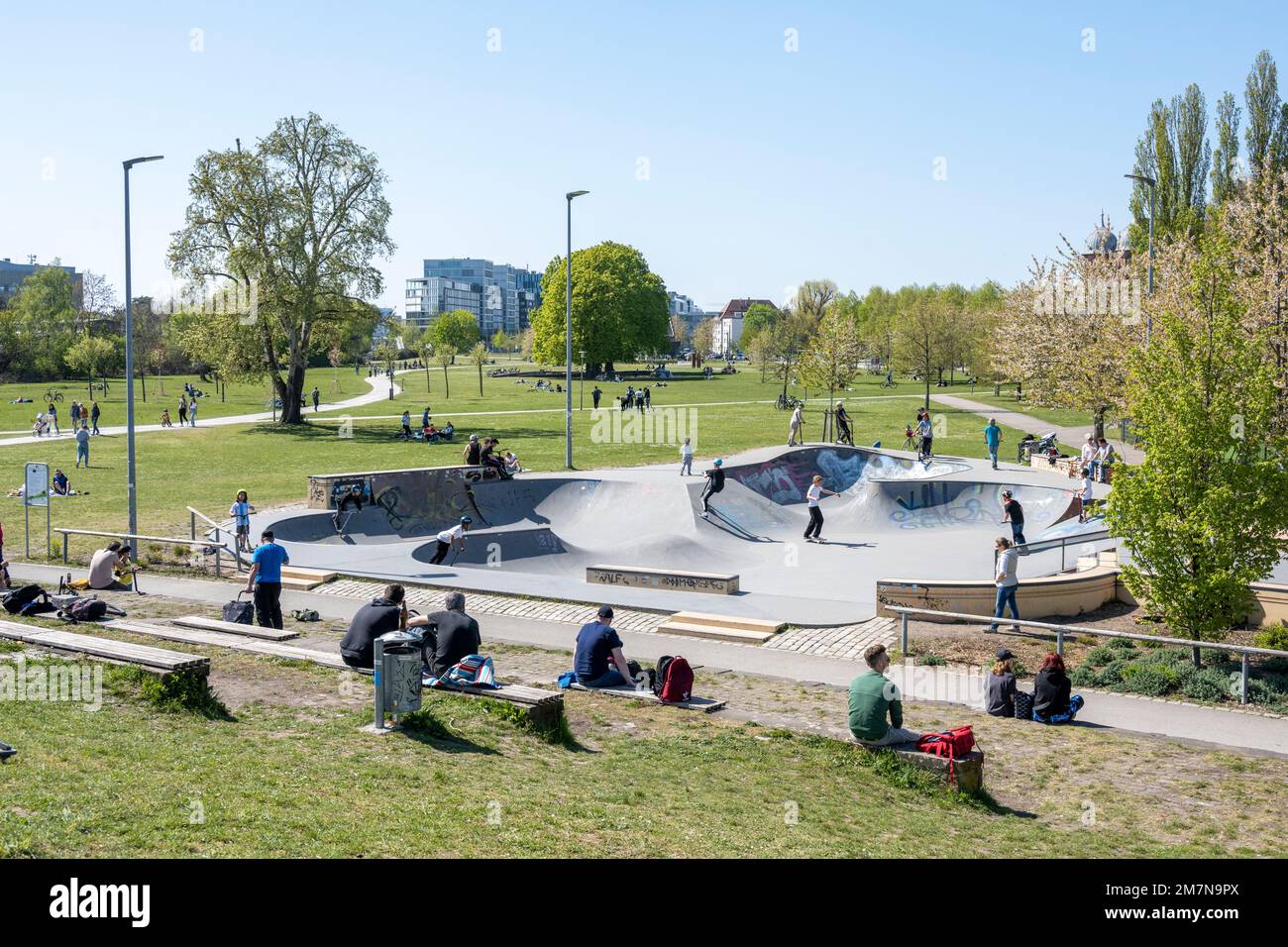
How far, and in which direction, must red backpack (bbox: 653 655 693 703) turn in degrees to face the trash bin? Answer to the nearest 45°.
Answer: approximately 90° to its right

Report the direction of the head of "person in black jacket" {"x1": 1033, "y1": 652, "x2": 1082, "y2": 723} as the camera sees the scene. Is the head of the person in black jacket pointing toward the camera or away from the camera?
away from the camera

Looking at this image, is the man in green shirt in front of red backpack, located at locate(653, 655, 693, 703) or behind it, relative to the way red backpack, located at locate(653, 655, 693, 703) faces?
in front

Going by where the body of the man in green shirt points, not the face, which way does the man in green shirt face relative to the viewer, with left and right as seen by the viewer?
facing away from the viewer and to the right of the viewer

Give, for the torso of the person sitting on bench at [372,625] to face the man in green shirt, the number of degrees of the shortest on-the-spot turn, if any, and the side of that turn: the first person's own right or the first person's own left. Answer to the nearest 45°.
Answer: approximately 90° to the first person's own right

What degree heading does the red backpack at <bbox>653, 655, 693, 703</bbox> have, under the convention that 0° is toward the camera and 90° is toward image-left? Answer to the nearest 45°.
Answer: approximately 315°

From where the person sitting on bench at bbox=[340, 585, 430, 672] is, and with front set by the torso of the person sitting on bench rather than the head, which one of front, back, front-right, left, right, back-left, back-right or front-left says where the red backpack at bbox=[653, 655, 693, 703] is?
front-right

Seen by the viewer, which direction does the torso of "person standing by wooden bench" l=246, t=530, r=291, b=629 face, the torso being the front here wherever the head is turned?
away from the camera

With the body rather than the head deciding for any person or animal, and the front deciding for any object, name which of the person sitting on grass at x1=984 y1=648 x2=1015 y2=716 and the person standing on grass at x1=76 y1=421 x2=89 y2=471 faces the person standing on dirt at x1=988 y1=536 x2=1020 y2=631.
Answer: the person sitting on grass

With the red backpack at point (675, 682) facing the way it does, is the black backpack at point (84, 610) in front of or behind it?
behind

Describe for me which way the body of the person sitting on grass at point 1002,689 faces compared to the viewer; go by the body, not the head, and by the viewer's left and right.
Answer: facing away from the viewer
